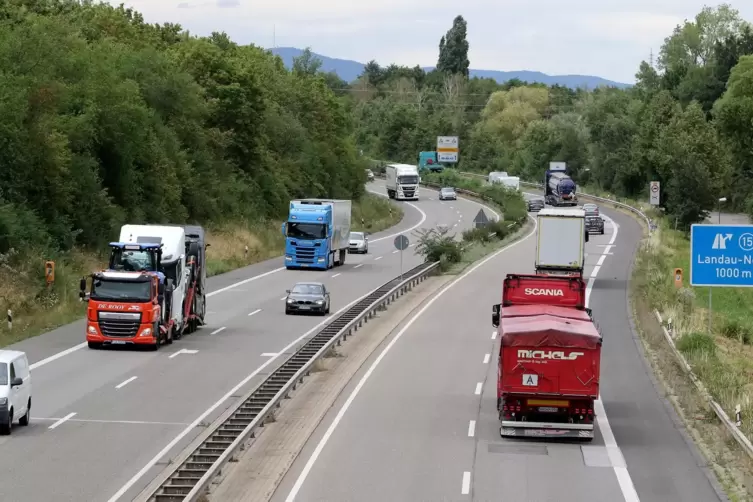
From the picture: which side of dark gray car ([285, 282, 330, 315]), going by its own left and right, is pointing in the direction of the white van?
front

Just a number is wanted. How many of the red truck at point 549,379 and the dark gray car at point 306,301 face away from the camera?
1

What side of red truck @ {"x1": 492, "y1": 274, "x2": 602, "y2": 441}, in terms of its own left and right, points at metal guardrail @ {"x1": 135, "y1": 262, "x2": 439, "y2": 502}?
left

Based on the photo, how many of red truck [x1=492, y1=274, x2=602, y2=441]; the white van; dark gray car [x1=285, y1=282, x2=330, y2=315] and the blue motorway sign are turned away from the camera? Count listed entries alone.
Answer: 1

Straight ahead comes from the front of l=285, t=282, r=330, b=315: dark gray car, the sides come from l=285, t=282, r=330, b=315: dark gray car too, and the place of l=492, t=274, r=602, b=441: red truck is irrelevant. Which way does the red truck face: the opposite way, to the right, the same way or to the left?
the opposite way

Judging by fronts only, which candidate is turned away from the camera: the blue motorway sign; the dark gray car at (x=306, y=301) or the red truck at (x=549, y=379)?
the red truck

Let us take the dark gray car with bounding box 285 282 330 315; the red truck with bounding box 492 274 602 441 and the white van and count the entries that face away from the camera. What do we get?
1

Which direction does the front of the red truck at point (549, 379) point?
away from the camera

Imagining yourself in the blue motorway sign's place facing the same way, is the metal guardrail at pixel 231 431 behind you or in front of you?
in front

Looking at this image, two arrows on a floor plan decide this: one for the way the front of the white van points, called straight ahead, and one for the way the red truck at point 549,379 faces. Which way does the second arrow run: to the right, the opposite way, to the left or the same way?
the opposite way

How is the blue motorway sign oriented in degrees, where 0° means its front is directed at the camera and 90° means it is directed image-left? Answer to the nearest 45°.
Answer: approximately 0°

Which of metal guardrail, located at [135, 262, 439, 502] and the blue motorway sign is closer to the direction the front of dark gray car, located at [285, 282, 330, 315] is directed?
the metal guardrail

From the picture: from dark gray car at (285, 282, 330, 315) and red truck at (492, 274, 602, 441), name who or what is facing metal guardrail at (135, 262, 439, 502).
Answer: the dark gray car
